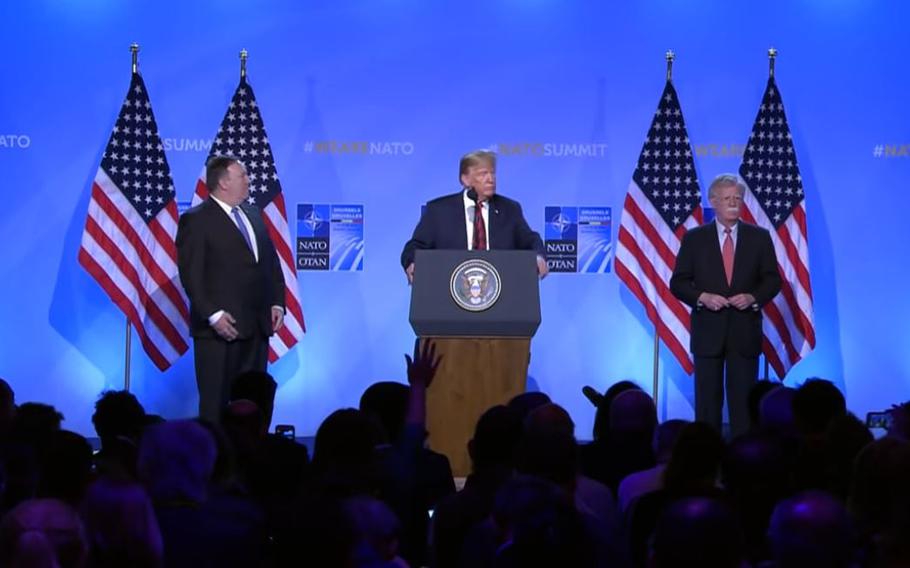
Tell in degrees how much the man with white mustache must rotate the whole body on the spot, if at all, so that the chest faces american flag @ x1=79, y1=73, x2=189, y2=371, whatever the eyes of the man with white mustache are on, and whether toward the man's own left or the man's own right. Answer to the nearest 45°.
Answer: approximately 90° to the man's own right

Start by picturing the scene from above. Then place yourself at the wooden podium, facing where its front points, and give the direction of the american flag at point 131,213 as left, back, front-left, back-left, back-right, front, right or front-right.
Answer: back-right

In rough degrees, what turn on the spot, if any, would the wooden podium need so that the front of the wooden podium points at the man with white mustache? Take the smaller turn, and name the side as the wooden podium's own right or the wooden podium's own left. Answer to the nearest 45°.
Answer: approximately 135° to the wooden podium's own left

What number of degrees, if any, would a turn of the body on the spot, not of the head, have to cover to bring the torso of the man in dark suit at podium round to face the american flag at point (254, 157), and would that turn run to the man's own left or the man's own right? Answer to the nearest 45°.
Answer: approximately 135° to the man's own right

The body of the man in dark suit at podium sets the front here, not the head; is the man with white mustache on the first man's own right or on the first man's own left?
on the first man's own left

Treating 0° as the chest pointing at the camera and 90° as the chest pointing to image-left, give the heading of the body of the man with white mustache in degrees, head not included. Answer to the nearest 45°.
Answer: approximately 0°
